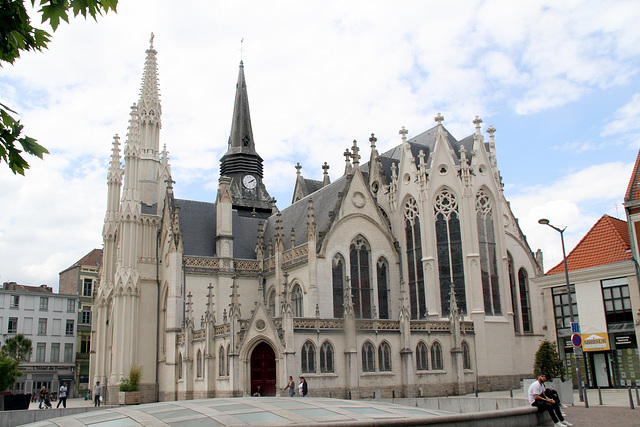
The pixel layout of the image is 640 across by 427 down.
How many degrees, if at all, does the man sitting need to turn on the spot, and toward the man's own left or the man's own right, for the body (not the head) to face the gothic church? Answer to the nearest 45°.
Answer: approximately 180°

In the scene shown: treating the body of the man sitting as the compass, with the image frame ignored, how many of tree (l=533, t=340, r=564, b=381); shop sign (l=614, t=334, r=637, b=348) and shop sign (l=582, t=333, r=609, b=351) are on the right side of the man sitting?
0

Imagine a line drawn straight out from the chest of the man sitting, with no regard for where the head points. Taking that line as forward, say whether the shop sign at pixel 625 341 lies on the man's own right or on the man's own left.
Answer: on the man's own left

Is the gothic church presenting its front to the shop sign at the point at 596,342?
no

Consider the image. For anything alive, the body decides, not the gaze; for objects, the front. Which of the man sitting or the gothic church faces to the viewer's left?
the gothic church

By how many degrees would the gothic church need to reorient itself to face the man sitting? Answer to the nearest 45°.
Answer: approximately 90° to its left

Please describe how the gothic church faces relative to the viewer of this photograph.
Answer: facing to the left of the viewer

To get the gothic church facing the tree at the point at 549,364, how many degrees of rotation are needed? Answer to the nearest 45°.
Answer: approximately 135° to its left

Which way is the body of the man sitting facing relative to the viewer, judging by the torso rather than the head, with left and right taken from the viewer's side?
facing the viewer and to the right of the viewer

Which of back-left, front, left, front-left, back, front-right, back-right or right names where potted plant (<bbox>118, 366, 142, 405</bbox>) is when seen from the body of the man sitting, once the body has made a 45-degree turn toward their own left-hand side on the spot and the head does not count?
back-left
